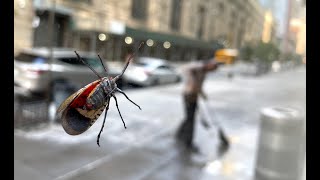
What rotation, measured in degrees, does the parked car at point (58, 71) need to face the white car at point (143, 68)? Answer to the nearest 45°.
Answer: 0° — it already faces it

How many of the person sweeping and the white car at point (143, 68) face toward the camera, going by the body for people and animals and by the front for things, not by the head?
0

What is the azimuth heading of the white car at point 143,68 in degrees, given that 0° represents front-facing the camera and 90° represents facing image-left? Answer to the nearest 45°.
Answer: approximately 225°

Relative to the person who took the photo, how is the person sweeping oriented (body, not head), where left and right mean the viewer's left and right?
facing to the right of the viewer

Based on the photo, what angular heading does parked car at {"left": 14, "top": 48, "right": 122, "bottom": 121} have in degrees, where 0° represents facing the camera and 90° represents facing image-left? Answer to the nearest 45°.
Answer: approximately 225°

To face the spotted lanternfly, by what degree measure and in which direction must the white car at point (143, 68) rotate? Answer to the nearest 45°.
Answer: approximately 135° to its right
